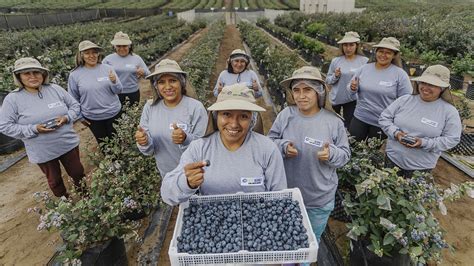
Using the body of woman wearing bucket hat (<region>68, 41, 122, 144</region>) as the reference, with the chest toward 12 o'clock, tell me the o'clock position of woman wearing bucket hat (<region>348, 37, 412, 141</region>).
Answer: woman wearing bucket hat (<region>348, 37, 412, 141</region>) is roughly at 10 o'clock from woman wearing bucket hat (<region>68, 41, 122, 144</region>).

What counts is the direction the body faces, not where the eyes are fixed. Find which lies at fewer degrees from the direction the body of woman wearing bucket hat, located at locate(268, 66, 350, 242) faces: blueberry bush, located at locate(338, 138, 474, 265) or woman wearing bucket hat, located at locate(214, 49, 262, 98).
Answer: the blueberry bush

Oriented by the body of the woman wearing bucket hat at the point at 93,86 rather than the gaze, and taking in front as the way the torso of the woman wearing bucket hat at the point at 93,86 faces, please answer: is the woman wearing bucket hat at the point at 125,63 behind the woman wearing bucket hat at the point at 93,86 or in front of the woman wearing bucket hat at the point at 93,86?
behind

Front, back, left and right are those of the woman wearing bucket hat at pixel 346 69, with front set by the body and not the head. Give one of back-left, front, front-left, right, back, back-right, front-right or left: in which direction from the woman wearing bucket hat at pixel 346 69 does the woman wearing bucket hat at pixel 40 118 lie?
front-right

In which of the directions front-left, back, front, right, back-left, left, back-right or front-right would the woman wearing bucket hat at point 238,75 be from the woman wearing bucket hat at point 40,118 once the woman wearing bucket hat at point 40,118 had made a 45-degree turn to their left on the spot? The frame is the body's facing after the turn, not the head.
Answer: front-left

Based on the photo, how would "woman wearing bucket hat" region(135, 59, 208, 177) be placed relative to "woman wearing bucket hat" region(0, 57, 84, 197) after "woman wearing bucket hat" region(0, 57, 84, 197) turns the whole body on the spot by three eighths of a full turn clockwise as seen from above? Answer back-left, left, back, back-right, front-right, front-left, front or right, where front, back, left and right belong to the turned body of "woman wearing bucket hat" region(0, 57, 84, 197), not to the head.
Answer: back

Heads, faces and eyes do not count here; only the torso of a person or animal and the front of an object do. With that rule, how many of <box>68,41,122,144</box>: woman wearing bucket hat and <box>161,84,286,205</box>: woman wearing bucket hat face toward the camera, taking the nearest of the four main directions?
2

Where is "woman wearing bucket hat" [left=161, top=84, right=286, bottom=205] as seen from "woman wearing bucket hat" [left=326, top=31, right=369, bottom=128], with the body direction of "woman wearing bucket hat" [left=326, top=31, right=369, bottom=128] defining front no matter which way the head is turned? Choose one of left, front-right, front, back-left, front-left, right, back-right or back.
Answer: front

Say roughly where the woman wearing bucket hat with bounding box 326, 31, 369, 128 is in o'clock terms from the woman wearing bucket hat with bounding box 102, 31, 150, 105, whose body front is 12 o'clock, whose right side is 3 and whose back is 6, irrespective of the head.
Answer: the woman wearing bucket hat with bounding box 326, 31, 369, 128 is roughly at 10 o'clock from the woman wearing bucket hat with bounding box 102, 31, 150, 105.

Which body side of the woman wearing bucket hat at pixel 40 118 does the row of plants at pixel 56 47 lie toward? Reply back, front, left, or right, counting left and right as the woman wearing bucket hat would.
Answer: back

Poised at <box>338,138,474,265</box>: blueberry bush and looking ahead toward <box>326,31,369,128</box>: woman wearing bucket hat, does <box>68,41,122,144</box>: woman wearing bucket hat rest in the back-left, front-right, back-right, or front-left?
front-left

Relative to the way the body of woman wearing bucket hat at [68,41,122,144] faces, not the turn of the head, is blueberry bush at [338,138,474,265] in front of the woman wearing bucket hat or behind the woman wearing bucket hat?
in front

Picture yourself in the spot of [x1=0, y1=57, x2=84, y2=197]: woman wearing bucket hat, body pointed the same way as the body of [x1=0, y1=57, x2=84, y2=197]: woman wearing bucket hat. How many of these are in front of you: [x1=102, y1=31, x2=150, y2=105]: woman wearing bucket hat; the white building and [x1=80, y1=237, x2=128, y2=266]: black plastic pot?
1

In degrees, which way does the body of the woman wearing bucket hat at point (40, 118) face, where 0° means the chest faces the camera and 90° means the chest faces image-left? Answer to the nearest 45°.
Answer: approximately 0°

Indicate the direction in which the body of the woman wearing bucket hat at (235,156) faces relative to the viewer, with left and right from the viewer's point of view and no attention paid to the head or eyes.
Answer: facing the viewer

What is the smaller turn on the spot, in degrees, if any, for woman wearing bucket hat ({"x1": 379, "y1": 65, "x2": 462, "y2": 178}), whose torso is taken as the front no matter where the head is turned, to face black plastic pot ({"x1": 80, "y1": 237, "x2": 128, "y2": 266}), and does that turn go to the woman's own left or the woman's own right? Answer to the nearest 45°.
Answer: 0° — they already face it

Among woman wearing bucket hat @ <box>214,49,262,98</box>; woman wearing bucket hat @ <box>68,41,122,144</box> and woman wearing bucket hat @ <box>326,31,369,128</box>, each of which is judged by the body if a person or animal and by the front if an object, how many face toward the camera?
3

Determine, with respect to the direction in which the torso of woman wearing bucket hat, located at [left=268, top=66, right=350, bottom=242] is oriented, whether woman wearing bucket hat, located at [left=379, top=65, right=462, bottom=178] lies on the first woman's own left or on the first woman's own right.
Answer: on the first woman's own left

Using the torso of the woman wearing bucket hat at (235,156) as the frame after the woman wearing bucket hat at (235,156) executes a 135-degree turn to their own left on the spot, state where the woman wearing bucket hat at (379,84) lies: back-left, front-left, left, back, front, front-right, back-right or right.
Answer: front
